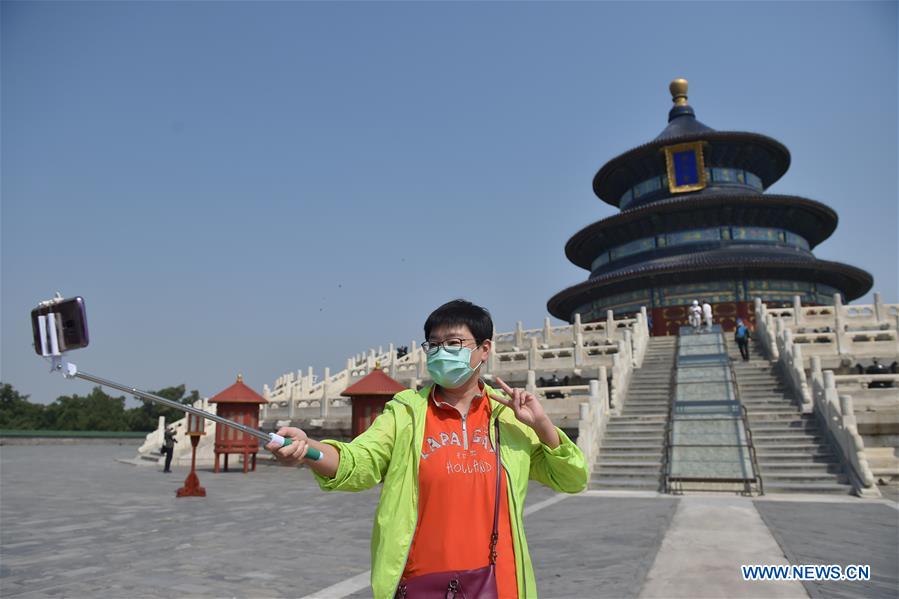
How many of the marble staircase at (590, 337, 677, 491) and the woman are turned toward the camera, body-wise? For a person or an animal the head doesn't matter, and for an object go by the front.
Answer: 2

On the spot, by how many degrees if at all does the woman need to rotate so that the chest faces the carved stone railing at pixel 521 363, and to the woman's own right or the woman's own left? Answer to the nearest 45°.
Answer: approximately 180°

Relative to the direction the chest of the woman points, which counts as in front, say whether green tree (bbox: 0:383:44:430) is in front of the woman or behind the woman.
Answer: behind

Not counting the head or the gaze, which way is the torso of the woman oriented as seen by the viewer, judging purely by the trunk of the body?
toward the camera

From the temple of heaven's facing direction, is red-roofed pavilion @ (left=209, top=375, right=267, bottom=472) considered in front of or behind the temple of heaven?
in front

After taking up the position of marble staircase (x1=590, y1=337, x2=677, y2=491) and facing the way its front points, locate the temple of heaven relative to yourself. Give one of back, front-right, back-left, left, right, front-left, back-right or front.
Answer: back

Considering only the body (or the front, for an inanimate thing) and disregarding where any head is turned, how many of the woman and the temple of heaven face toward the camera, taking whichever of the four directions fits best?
2

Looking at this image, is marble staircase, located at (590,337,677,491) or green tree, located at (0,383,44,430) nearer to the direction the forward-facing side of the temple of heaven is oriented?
the marble staircase

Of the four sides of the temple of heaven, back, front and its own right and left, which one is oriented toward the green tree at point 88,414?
right

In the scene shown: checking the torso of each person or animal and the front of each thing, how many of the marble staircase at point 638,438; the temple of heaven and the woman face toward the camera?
3

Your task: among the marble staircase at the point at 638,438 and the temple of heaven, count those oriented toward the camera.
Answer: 2

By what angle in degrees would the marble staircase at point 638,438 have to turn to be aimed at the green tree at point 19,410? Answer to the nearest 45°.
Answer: approximately 135° to its right

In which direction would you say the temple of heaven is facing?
toward the camera

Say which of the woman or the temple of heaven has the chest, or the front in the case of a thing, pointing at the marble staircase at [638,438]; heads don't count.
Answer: the temple of heaven

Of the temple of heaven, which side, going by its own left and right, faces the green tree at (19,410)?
right
